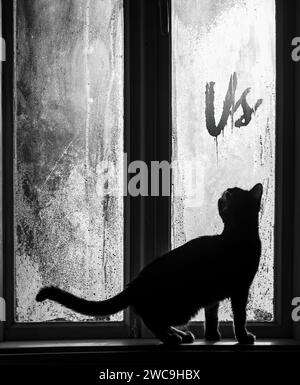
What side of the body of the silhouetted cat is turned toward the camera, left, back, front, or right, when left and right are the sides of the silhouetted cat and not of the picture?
right
